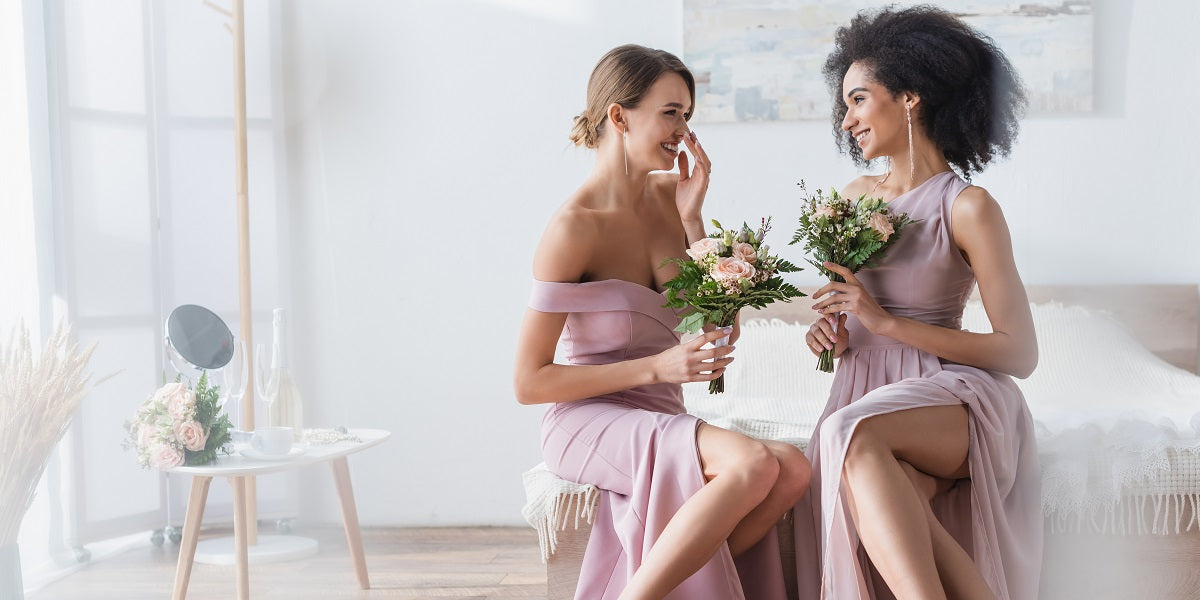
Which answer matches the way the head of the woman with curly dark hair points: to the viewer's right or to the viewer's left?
to the viewer's left

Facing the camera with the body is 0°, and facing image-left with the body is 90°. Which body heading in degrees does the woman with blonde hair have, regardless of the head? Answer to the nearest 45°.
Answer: approximately 315°

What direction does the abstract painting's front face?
toward the camera

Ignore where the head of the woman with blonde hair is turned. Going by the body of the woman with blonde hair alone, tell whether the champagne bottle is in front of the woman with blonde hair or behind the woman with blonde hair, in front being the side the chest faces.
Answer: behind

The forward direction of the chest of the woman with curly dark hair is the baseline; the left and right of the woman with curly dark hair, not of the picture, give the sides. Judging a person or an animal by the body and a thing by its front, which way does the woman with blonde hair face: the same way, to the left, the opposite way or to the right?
to the left

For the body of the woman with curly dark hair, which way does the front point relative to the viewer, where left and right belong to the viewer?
facing the viewer and to the left of the viewer

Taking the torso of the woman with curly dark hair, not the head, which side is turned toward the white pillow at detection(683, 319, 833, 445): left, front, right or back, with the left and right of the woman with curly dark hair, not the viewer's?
right

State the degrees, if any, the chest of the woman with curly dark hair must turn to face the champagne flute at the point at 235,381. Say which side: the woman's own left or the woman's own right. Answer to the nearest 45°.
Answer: approximately 45° to the woman's own right

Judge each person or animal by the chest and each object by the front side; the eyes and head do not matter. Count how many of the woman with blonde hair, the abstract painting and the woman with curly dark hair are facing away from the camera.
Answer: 0

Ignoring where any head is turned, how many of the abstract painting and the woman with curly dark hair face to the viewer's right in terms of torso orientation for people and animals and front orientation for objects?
0

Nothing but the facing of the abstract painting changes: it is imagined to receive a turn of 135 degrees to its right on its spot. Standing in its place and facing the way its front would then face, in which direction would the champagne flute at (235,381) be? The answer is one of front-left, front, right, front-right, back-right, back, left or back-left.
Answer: left

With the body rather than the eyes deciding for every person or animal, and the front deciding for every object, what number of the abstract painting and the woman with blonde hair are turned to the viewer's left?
0

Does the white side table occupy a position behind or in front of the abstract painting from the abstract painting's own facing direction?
in front

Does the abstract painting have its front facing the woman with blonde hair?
yes
